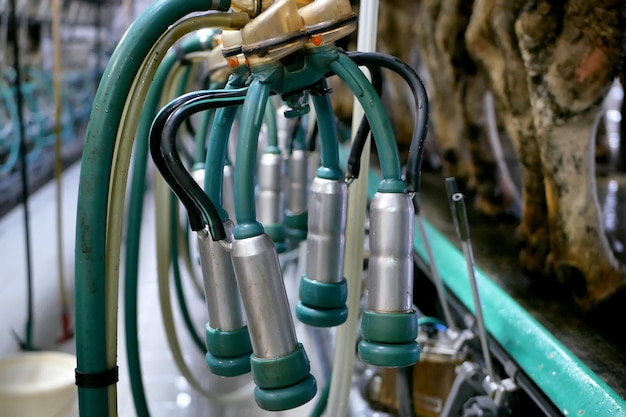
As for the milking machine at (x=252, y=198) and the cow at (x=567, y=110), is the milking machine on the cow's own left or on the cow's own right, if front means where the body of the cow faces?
on the cow's own right

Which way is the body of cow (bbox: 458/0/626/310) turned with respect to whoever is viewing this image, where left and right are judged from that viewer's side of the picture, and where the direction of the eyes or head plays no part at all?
facing to the right of the viewer

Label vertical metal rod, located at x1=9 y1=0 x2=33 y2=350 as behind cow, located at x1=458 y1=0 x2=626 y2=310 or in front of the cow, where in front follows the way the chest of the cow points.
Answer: behind

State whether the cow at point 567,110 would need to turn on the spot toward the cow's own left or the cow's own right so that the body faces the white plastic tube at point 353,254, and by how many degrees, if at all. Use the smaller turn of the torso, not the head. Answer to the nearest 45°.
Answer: approximately 135° to the cow's own right

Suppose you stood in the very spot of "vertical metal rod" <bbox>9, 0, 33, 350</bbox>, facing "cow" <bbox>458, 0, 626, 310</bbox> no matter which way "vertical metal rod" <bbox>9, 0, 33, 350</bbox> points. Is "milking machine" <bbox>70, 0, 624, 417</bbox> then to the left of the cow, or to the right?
right
